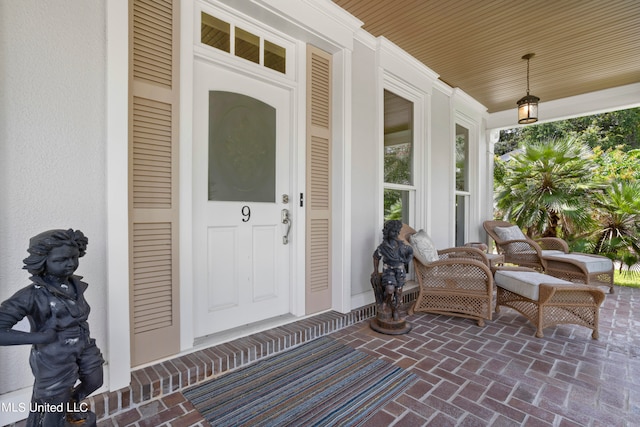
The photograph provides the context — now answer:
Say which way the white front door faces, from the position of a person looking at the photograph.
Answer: facing the viewer and to the right of the viewer

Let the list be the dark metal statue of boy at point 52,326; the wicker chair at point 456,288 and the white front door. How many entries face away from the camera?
0

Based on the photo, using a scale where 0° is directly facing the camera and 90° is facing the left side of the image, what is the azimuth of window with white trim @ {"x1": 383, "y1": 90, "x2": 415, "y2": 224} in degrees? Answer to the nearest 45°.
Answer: approximately 315°

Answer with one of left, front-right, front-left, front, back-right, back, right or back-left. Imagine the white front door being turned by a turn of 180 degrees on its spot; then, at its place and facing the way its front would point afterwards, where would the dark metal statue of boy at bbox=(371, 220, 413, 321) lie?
back-right

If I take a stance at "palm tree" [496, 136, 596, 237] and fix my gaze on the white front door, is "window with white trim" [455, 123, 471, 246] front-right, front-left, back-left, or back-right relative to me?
front-right

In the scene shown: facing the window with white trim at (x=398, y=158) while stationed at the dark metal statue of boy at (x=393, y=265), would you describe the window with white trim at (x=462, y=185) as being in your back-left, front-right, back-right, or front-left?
front-right

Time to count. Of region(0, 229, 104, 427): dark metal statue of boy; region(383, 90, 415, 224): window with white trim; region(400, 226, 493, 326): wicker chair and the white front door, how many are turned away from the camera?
0

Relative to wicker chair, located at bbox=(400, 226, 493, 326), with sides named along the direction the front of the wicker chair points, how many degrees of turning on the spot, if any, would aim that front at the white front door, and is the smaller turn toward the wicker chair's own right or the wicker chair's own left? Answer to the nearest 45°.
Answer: approximately 135° to the wicker chair's own right

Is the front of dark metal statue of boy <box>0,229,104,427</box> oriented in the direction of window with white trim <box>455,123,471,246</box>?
no

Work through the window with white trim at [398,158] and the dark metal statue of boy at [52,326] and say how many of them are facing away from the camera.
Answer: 0

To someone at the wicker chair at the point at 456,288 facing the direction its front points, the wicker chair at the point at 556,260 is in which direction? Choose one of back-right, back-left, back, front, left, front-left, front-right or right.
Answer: front-left

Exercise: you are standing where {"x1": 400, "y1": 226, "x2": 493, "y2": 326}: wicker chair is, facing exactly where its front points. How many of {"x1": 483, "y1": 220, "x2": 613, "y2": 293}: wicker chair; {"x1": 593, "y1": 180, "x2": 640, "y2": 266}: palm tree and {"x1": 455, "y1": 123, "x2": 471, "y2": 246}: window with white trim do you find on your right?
0

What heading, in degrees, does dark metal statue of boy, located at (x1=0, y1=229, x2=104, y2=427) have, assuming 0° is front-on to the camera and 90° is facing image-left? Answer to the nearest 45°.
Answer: approximately 315°

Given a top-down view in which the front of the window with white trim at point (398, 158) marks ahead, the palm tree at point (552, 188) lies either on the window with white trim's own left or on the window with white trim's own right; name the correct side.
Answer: on the window with white trim's own left

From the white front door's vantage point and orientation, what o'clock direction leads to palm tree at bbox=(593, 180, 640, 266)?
The palm tree is roughly at 10 o'clock from the white front door.

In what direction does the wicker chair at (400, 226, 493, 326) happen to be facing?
to the viewer's right
